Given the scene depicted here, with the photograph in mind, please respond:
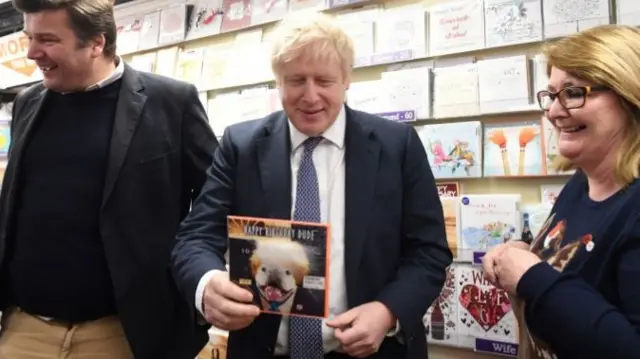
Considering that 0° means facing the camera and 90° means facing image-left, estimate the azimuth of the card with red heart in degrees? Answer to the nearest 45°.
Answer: approximately 0°

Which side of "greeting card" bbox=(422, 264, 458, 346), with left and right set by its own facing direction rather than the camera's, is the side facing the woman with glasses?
front

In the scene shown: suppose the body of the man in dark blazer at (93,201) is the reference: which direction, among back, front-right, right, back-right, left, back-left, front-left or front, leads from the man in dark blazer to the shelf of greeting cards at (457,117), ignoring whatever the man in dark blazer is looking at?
back-left

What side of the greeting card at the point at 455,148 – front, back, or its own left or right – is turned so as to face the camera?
front

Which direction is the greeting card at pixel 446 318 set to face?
toward the camera

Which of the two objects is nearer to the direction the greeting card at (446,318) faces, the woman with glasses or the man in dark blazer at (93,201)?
the woman with glasses

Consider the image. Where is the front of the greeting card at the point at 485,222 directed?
toward the camera
